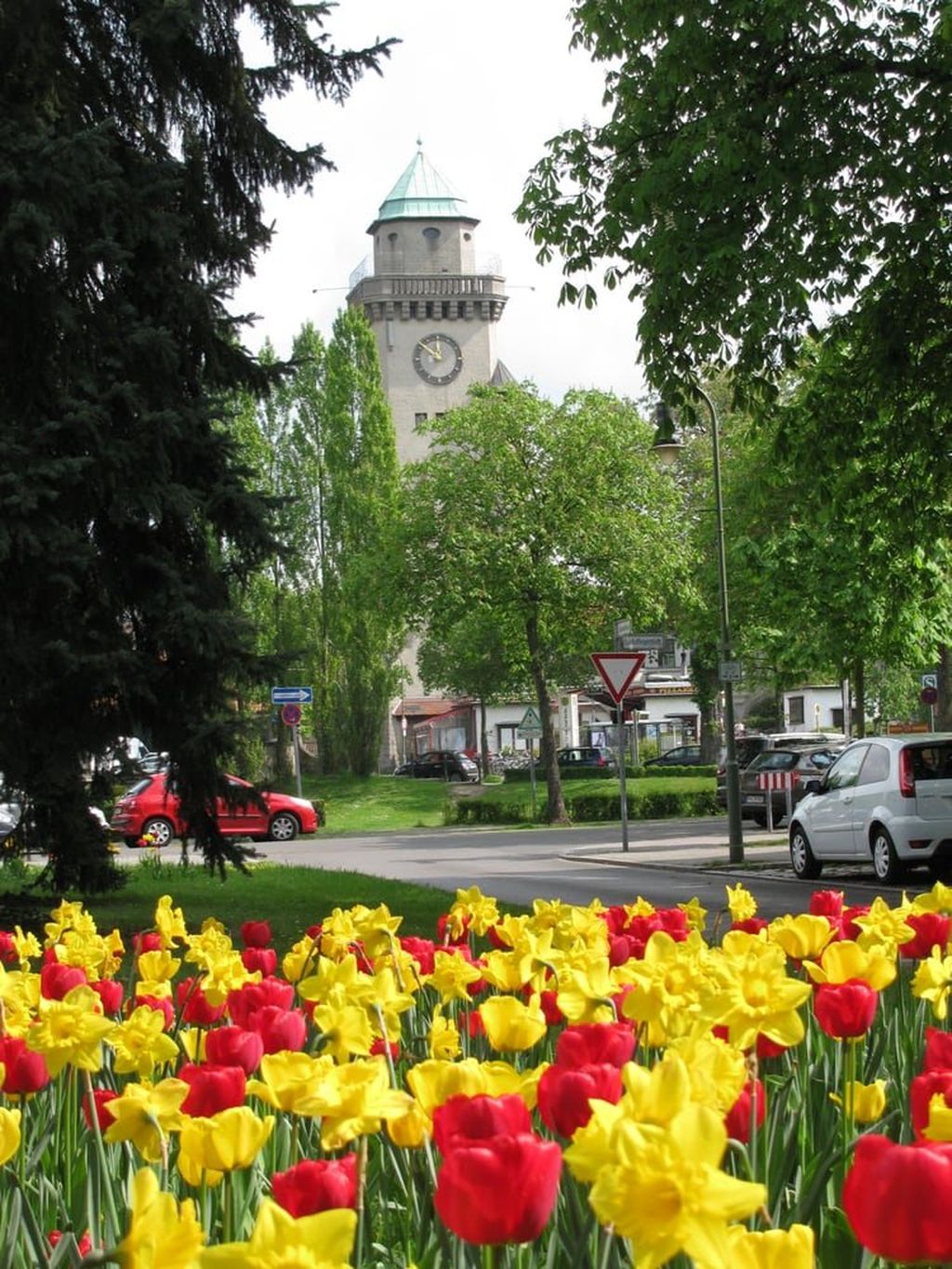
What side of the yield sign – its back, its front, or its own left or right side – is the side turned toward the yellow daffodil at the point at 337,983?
front

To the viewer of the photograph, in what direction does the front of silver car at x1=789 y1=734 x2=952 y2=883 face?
facing away from the viewer and to the left of the viewer

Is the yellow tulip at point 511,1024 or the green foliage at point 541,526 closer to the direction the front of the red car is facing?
the green foliage

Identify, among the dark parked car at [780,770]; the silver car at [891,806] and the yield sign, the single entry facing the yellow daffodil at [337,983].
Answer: the yield sign

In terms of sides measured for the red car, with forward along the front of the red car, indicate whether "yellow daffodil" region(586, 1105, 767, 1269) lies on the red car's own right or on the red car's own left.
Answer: on the red car's own right

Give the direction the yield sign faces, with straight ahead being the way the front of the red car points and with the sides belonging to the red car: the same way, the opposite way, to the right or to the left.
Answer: to the right

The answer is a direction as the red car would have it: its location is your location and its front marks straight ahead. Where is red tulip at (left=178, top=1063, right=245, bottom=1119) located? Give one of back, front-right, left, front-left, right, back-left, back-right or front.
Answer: right

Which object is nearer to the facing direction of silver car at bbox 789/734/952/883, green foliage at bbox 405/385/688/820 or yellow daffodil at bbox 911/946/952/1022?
the green foliage

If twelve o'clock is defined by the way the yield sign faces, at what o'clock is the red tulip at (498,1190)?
The red tulip is roughly at 12 o'clock from the yield sign.

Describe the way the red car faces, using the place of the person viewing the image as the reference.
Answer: facing to the right of the viewer
